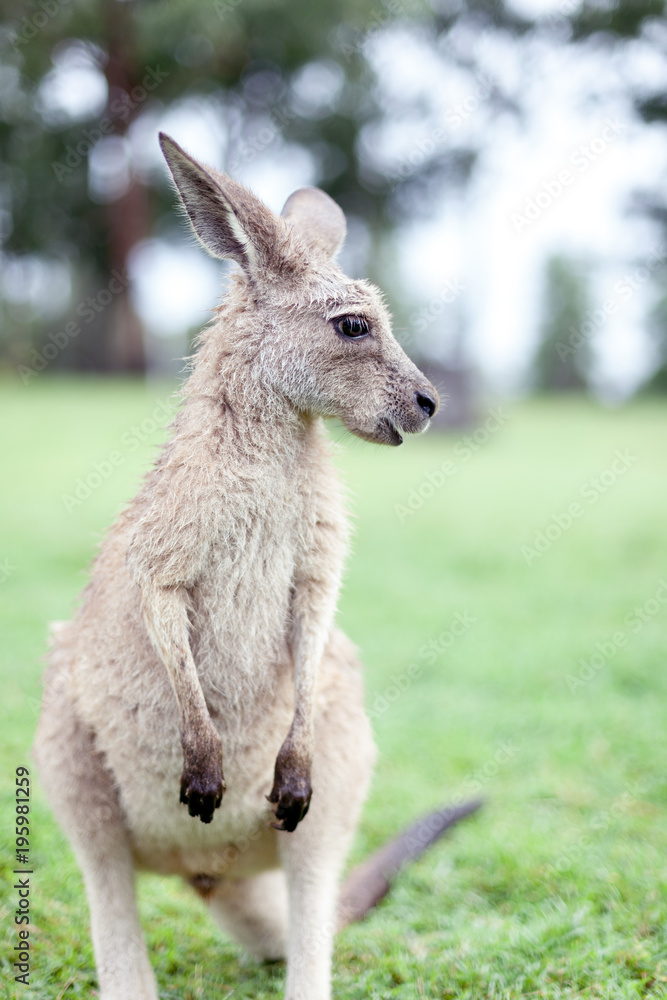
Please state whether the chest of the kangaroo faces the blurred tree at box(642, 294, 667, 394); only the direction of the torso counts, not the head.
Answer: no

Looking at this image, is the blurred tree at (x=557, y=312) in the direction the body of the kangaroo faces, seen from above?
no

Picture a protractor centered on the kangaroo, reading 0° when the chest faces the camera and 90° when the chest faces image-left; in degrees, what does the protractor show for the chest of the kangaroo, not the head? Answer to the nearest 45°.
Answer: approximately 315°
